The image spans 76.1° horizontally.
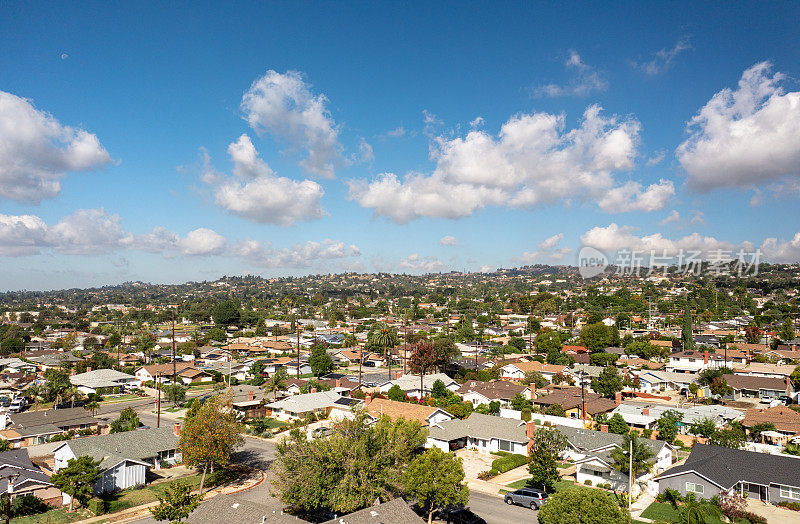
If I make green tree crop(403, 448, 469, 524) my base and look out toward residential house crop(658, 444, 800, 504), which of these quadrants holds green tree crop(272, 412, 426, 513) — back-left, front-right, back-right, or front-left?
back-left

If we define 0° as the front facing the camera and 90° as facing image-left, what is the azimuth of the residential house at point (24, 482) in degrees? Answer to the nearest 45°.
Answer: approximately 315°

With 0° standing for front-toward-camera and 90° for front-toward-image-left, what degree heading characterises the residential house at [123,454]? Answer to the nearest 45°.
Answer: approximately 315°
